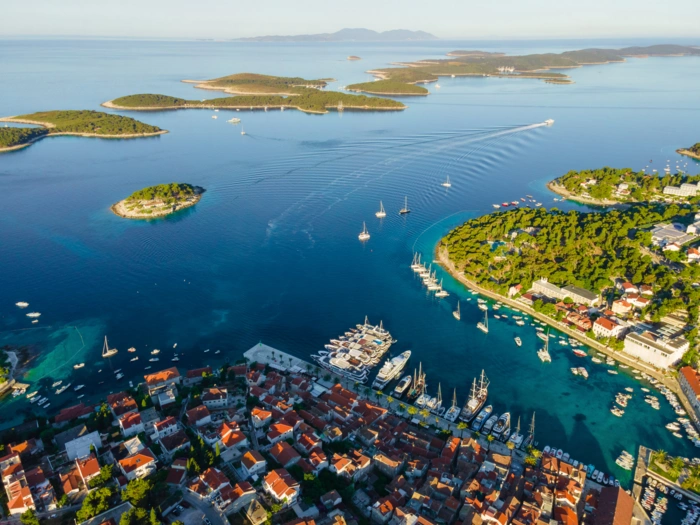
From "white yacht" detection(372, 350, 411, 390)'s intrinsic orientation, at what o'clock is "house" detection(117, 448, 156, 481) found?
The house is roughly at 6 o'clock from the white yacht.

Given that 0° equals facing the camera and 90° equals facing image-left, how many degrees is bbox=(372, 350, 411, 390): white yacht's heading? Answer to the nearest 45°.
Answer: approximately 225°

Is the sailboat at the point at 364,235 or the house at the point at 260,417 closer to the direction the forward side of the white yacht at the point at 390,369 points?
the sailboat

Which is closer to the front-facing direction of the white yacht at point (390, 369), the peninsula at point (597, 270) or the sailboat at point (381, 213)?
the peninsula

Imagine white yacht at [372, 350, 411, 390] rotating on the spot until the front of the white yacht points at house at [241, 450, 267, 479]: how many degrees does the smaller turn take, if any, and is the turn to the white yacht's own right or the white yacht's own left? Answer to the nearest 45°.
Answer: approximately 180°

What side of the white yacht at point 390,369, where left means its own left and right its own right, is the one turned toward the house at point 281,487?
back

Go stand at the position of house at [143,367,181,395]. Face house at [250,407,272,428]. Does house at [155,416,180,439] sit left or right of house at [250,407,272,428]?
right

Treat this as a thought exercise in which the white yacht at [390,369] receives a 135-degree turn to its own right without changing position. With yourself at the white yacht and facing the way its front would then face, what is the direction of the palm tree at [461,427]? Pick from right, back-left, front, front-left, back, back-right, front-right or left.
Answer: front-left

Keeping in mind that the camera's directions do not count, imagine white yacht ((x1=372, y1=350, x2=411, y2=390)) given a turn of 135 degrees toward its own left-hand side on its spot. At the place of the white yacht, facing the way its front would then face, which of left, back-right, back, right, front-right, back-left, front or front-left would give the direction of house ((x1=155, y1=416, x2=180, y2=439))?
front-left

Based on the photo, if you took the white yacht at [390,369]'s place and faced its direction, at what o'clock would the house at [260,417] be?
The house is roughly at 6 o'clock from the white yacht.
